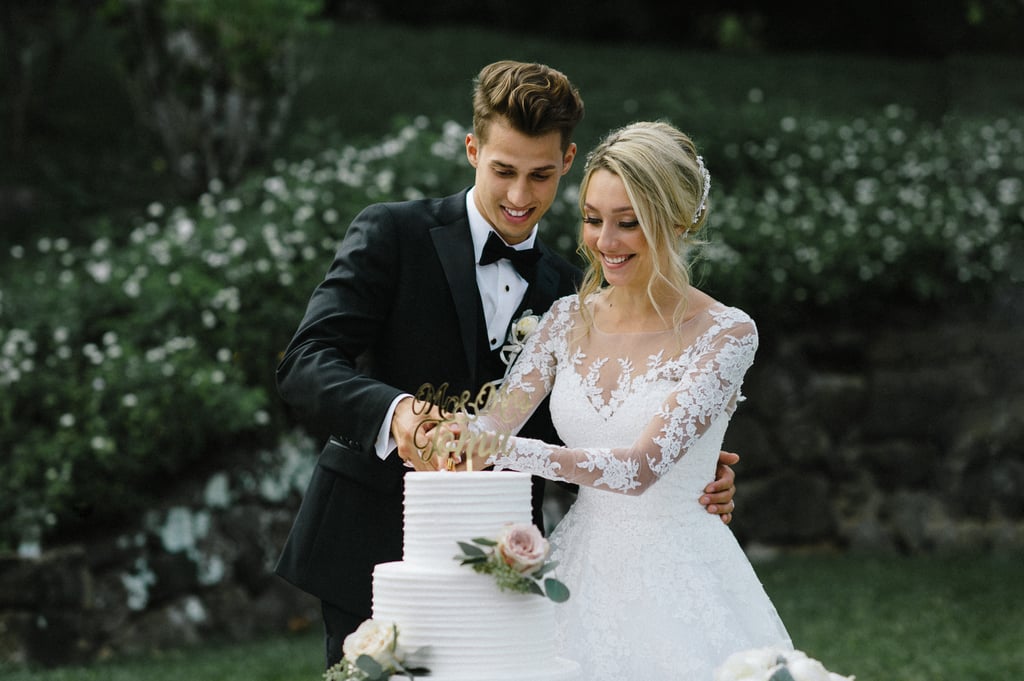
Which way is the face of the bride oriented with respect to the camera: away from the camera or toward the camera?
toward the camera

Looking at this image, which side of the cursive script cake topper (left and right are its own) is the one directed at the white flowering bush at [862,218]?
back

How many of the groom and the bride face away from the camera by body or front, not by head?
0

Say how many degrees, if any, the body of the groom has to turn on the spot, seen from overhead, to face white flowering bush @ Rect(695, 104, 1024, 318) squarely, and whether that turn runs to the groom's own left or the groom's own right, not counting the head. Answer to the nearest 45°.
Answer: approximately 90° to the groom's own left

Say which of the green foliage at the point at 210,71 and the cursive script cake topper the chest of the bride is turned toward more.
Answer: the cursive script cake topper

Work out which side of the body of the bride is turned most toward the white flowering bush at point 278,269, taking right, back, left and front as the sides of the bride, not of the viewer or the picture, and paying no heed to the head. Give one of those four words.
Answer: right

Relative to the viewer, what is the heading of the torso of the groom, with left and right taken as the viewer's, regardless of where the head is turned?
facing the viewer and to the right of the viewer

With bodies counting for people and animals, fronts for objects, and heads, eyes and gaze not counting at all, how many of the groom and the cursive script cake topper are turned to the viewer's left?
0

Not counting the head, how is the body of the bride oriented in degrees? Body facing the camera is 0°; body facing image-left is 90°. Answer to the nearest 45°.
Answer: approximately 45°

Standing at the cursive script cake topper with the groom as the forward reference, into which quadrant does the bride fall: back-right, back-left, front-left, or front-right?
front-right

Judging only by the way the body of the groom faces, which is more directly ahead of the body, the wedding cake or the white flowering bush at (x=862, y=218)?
the wedding cake

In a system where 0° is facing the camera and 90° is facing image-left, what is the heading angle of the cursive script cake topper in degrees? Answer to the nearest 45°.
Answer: approximately 0°

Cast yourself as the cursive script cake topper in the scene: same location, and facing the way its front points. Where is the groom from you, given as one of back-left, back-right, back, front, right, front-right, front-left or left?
back

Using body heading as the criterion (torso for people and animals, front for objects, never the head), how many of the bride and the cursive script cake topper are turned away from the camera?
0
